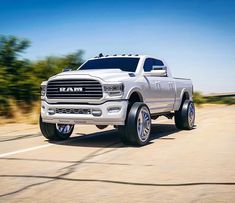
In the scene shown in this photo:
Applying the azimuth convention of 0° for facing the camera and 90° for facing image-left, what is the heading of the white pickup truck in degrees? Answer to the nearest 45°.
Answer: approximately 45°
